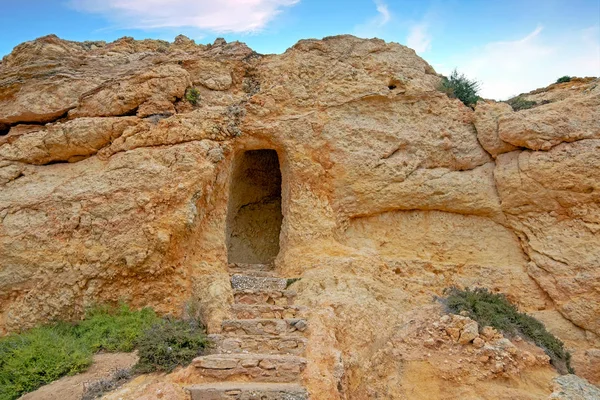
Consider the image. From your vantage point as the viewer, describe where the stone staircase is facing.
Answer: facing the viewer

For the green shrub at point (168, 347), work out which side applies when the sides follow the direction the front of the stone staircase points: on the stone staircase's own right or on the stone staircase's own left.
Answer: on the stone staircase's own right

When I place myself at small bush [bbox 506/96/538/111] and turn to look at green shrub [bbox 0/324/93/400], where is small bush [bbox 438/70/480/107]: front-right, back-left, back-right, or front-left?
front-right

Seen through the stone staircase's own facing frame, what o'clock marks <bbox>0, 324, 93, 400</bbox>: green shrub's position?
The green shrub is roughly at 3 o'clock from the stone staircase.

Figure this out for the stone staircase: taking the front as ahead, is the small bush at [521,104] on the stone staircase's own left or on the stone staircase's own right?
on the stone staircase's own left

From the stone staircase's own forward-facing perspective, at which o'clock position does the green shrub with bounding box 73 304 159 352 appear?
The green shrub is roughly at 4 o'clock from the stone staircase.

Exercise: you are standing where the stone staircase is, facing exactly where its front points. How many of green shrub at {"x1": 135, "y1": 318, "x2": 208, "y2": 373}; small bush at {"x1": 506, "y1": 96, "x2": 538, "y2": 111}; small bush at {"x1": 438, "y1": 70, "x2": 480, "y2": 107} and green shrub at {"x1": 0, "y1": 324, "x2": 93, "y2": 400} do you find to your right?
2

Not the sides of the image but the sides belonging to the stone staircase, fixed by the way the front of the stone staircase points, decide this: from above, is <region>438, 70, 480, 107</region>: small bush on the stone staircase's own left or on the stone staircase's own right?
on the stone staircase's own left

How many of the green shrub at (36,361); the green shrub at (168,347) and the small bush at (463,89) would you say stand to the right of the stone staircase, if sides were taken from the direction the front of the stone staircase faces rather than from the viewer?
2

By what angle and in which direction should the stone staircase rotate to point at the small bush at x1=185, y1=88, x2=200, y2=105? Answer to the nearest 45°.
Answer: approximately 180°

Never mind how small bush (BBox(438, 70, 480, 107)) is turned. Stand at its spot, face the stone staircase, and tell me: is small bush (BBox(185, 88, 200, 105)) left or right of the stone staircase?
right
